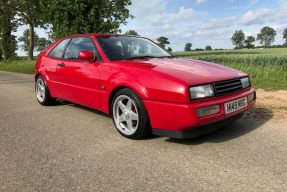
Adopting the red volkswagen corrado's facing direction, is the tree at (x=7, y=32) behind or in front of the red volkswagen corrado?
behind

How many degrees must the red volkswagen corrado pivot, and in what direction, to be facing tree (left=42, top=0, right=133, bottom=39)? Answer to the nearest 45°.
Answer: approximately 135° to its left

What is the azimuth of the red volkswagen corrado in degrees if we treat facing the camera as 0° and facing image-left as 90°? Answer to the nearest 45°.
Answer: approximately 315°

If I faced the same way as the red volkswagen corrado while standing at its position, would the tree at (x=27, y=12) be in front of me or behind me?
behind
